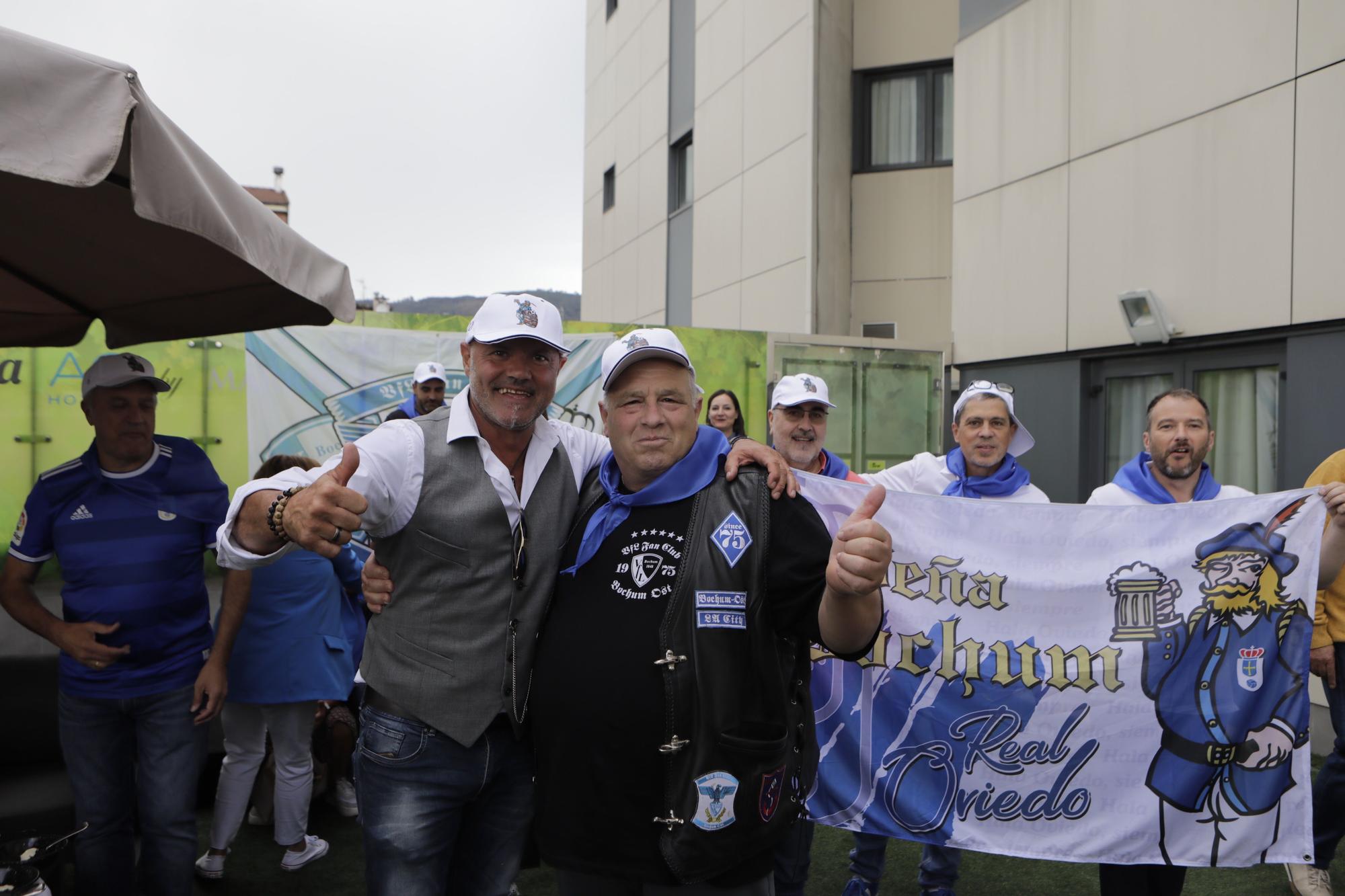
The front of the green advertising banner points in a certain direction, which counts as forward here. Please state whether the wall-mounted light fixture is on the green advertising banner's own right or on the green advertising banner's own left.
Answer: on the green advertising banner's own left

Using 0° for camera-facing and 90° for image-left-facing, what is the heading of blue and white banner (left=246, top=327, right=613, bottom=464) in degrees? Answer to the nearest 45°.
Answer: approximately 0°

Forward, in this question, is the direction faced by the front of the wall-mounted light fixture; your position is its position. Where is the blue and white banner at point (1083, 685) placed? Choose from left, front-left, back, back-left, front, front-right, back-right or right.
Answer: front-left

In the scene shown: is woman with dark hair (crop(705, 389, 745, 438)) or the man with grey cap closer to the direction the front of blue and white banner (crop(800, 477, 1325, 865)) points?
the man with grey cap

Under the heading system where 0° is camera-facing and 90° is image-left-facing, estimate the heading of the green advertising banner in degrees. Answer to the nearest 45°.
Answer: approximately 0°

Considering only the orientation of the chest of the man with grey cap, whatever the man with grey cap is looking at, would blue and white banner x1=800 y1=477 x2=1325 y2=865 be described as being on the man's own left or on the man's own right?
on the man's own left

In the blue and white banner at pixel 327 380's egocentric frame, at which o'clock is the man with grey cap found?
The man with grey cap is roughly at 12 o'clock from the blue and white banner.
